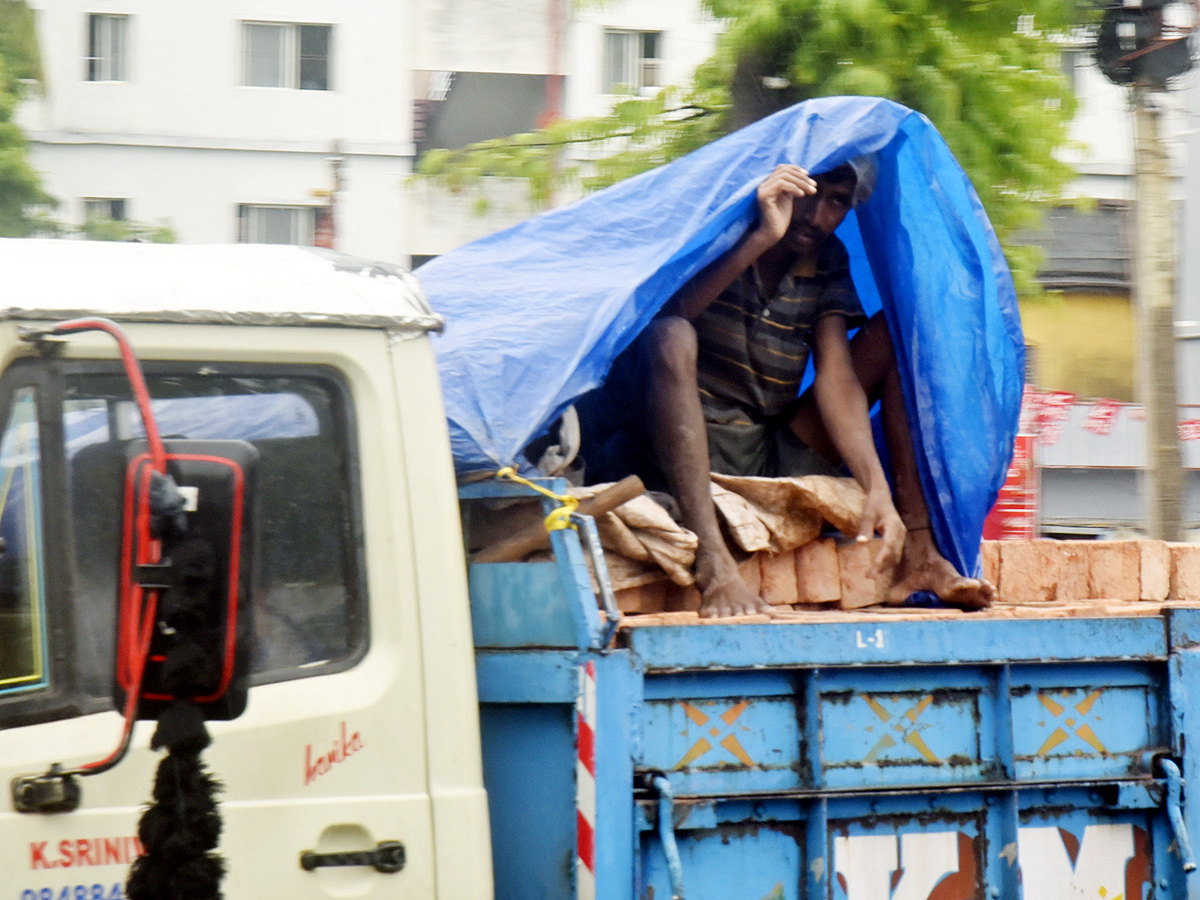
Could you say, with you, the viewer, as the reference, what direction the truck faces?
facing to the left of the viewer

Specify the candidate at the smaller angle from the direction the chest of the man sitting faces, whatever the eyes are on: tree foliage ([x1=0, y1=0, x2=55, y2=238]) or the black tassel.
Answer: the black tassel

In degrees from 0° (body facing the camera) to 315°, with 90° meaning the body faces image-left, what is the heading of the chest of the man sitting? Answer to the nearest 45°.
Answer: approximately 0°

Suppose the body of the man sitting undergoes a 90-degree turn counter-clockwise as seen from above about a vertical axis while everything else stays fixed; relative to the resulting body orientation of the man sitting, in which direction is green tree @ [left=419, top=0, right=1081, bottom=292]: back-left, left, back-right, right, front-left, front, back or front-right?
left
